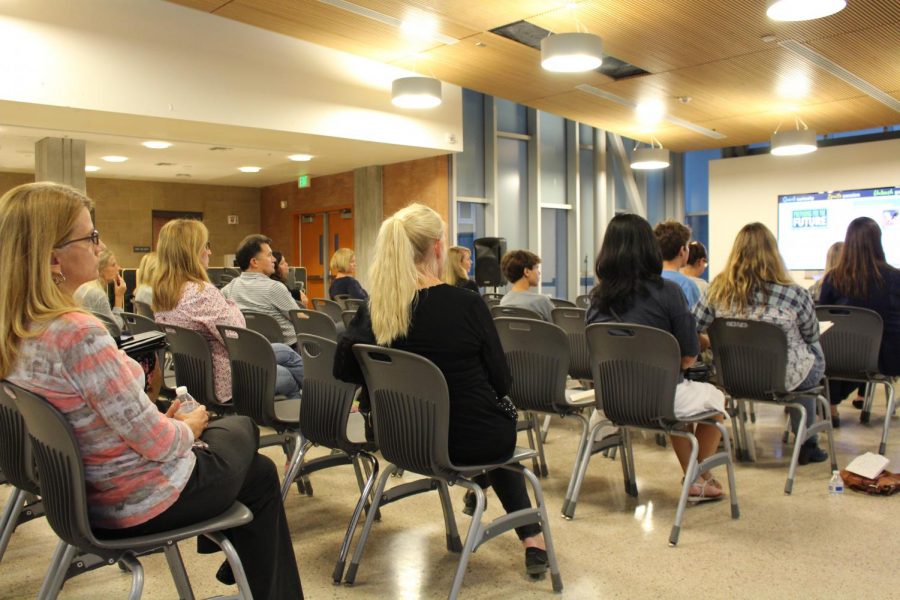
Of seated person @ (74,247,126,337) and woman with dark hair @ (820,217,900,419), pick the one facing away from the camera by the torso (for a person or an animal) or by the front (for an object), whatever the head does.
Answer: the woman with dark hair

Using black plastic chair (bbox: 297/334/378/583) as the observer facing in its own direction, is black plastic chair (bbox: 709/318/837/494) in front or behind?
in front

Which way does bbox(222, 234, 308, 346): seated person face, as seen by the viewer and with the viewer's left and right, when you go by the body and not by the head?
facing away from the viewer and to the right of the viewer

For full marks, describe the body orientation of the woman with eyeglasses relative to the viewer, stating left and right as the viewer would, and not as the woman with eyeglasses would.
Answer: facing to the right of the viewer

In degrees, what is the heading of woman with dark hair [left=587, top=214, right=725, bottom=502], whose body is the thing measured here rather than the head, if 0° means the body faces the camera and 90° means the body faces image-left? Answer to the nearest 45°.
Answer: approximately 225°

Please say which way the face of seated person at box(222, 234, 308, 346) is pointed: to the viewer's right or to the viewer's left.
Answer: to the viewer's right

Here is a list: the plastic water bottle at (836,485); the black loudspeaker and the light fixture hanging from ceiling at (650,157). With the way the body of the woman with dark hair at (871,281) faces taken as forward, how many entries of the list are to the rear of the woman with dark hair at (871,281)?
1

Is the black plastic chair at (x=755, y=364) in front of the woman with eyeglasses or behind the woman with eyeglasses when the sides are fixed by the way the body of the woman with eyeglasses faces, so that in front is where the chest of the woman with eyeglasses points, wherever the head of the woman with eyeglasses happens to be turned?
in front

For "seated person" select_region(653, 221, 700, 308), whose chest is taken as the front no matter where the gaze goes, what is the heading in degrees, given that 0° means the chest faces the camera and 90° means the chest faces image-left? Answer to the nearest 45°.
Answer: approximately 225°

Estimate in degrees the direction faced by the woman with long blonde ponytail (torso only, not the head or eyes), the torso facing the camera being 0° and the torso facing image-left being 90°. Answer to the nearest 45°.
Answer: approximately 225°

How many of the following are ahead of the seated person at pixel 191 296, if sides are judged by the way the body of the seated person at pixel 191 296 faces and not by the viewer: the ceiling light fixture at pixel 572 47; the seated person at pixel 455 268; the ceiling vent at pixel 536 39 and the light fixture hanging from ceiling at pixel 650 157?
4

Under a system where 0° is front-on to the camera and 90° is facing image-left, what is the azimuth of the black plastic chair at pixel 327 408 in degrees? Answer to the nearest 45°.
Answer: approximately 225°

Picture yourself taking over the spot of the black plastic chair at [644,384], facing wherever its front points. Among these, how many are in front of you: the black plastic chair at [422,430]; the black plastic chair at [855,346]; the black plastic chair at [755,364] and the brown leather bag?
3

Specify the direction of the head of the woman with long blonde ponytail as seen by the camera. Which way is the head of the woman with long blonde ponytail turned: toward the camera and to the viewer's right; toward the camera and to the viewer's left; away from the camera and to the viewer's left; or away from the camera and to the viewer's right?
away from the camera and to the viewer's right
